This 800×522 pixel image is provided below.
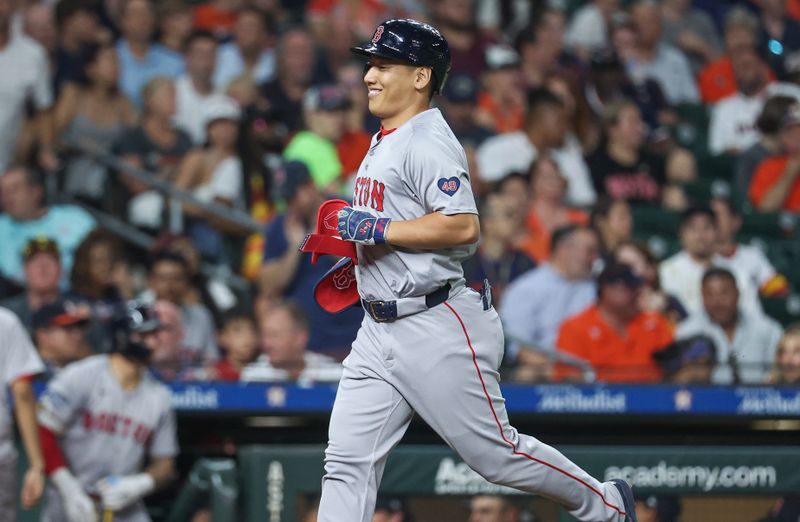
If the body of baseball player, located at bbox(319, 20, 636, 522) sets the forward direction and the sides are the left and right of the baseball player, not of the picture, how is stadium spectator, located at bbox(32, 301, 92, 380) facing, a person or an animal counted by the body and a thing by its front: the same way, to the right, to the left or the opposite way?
to the left

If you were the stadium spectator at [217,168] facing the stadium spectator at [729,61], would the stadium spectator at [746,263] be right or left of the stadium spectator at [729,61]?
right

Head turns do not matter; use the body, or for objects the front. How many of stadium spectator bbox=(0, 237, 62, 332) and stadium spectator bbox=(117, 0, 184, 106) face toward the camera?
2

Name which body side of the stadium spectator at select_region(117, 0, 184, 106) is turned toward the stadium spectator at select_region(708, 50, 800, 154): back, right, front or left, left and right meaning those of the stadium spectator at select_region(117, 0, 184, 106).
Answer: left

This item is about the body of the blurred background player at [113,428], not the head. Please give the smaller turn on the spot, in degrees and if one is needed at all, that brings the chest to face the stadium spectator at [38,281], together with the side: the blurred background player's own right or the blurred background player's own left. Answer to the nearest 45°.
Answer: approximately 135° to the blurred background player's own left

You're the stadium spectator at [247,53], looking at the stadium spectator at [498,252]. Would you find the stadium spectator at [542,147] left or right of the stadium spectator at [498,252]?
left
